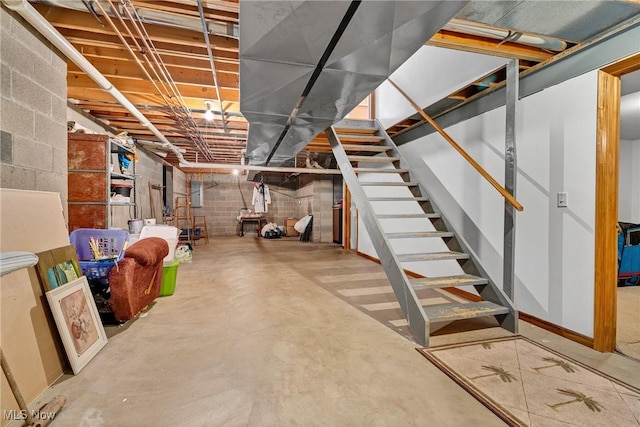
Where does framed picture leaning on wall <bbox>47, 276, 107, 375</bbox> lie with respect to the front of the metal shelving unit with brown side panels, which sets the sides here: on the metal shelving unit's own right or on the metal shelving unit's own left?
on the metal shelving unit's own right

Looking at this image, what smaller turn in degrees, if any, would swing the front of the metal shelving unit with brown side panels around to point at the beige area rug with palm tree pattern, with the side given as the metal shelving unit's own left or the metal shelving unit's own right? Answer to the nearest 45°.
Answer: approximately 45° to the metal shelving unit's own right

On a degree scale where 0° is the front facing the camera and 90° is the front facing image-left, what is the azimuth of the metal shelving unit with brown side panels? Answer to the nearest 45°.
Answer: approximately 270°

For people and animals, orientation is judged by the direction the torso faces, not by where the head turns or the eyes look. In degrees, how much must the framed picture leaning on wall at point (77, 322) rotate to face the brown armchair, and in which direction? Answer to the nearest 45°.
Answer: approximately 90° to its left

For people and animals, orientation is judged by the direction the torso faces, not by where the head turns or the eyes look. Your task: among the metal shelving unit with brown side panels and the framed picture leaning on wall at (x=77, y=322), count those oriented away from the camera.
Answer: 0

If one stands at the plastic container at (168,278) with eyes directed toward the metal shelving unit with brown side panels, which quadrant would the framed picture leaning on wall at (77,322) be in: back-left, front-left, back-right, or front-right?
back-left
